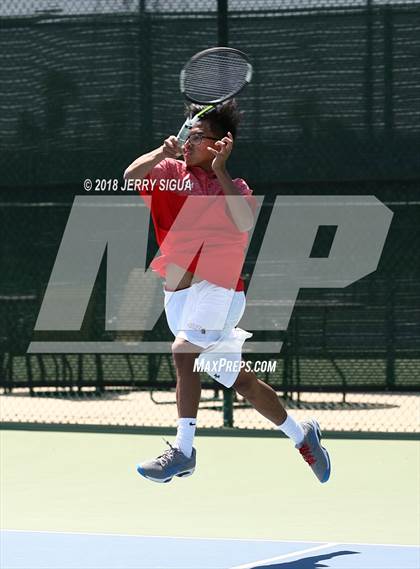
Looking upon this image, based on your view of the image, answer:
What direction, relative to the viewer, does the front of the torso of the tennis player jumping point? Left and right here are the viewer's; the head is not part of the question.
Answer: facing the viewer and to the left of the viewer
